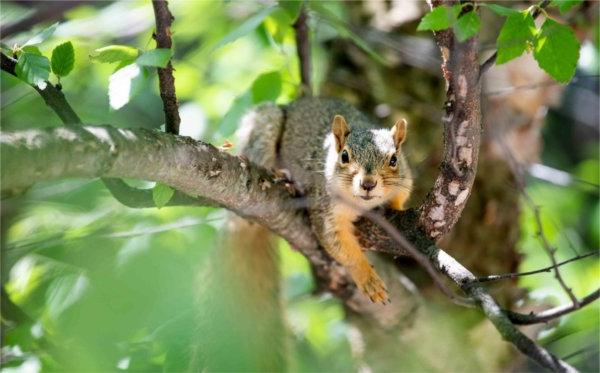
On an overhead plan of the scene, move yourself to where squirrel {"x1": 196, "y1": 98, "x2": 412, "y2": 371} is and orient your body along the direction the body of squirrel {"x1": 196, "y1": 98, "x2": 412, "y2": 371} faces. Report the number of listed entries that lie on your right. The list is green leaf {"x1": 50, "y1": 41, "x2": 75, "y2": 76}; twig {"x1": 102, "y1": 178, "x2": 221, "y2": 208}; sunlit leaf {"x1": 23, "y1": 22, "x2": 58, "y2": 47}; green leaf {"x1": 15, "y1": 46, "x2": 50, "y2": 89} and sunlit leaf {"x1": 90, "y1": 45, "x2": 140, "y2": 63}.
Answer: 5

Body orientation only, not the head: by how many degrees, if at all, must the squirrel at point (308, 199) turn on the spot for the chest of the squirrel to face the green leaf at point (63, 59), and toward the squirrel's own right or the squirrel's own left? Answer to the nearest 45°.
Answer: approximately 90° to the squirrel's own right

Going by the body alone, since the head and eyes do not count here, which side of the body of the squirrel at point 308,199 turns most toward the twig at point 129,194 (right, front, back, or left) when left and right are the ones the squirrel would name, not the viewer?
right

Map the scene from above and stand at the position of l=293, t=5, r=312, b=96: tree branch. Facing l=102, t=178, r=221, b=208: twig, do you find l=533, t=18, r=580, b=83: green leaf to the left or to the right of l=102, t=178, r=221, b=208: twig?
left

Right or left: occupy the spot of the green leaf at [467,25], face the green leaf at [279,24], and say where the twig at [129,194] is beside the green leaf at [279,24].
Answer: left

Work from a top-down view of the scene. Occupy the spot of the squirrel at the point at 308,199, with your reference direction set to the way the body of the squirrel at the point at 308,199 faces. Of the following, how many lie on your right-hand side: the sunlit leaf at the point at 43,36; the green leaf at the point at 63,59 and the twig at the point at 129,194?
3

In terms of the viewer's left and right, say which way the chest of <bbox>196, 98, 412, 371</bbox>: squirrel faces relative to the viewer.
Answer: facing the viewer and to the right of the viewer

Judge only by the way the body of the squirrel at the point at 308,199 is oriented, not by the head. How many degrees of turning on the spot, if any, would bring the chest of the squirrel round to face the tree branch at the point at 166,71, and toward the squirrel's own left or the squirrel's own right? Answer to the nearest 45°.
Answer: approximately 90° to the squirrel's own right
